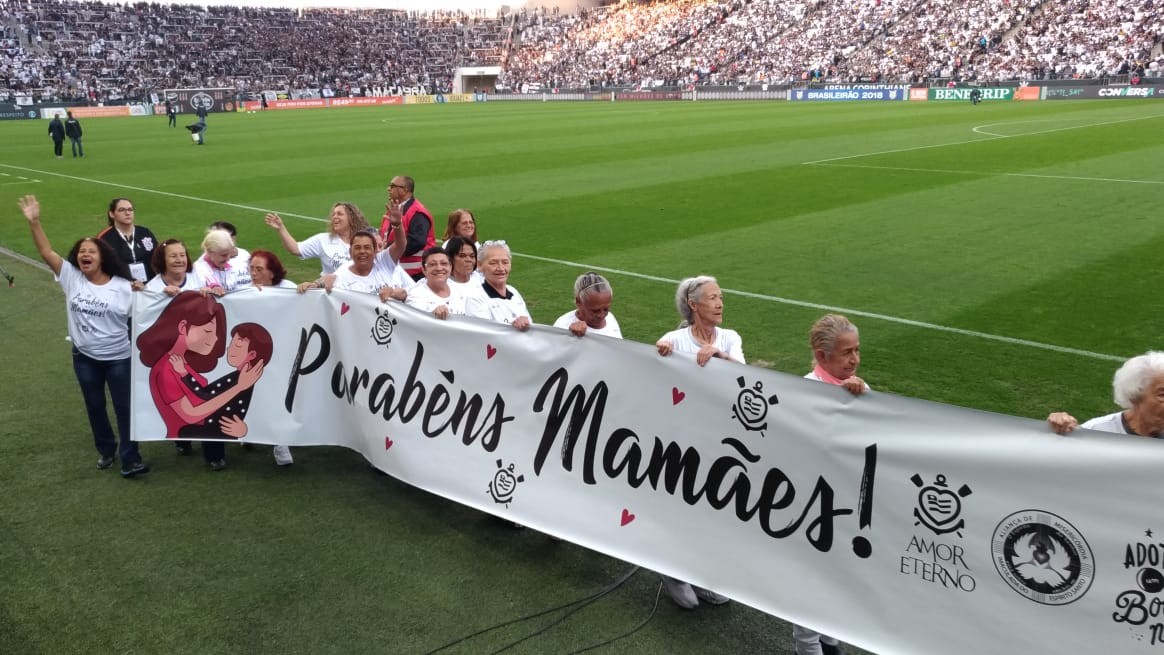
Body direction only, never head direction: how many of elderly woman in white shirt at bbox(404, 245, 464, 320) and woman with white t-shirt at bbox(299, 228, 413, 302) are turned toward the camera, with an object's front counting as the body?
2

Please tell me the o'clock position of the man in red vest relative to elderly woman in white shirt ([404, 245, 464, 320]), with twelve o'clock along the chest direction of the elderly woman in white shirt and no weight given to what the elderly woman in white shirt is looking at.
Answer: The man in red vest is roughly at 6 o'clock from the elderly woman in white shirt.

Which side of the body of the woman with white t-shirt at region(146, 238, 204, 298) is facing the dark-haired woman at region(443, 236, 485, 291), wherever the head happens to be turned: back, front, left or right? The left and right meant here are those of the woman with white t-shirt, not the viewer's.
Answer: left

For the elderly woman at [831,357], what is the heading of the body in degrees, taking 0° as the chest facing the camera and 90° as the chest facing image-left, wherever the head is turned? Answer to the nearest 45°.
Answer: approximately 315°

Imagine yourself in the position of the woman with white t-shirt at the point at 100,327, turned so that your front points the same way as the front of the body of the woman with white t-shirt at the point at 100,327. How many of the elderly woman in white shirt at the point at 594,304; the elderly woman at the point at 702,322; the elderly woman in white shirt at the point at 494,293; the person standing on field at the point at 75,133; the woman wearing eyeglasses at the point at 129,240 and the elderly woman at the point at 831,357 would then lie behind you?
2

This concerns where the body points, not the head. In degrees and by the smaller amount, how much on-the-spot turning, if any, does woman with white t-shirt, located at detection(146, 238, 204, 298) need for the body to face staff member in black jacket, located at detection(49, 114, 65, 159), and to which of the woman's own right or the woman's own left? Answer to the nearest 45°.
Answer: approximately 180°

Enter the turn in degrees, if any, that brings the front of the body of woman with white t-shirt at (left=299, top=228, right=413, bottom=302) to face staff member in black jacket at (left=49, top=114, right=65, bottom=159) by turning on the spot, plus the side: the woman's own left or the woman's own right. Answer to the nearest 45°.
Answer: approximately 180°

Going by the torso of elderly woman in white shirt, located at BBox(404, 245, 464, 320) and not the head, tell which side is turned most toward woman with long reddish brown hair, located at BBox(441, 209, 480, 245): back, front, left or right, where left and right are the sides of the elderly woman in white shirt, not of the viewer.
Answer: back

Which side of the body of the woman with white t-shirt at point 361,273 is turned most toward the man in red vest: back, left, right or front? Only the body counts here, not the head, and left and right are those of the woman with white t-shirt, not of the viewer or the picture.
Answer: back

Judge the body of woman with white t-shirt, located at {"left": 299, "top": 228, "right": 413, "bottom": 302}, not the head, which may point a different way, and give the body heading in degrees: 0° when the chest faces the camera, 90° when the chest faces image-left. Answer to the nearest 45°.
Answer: approximately 0°

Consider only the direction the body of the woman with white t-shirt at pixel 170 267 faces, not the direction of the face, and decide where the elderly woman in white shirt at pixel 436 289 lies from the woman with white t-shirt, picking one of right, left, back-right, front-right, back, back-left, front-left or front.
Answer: front-left
